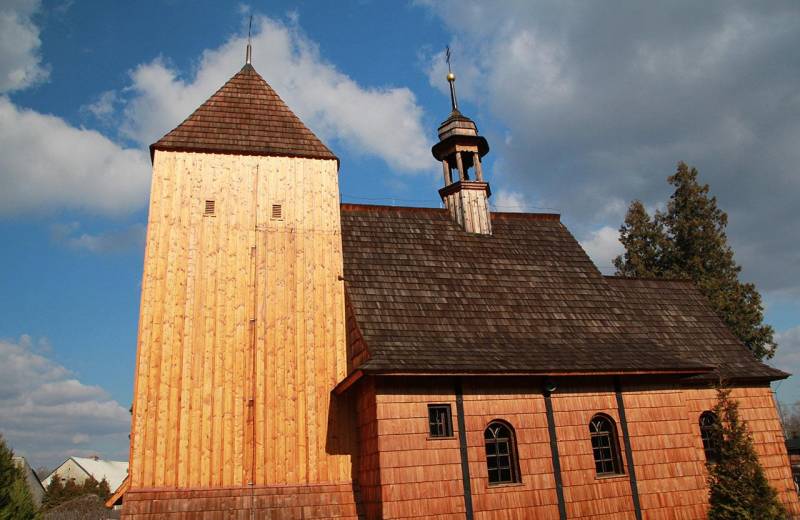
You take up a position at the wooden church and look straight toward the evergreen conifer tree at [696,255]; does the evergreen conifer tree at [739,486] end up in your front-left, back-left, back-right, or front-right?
front-right

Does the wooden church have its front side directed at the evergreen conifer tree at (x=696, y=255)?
no

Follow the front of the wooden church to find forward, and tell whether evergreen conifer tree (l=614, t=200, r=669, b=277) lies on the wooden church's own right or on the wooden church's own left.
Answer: on the wooden church's own right

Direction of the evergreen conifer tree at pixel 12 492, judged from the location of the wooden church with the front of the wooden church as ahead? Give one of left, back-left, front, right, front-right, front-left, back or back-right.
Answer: front

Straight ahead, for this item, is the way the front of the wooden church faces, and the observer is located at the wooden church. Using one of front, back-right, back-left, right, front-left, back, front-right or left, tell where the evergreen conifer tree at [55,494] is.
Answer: front-right

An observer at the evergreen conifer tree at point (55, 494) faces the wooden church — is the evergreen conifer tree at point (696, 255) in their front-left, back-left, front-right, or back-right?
front-left

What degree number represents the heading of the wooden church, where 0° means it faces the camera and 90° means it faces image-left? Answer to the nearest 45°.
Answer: approximately 90°

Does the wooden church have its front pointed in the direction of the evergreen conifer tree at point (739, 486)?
no
